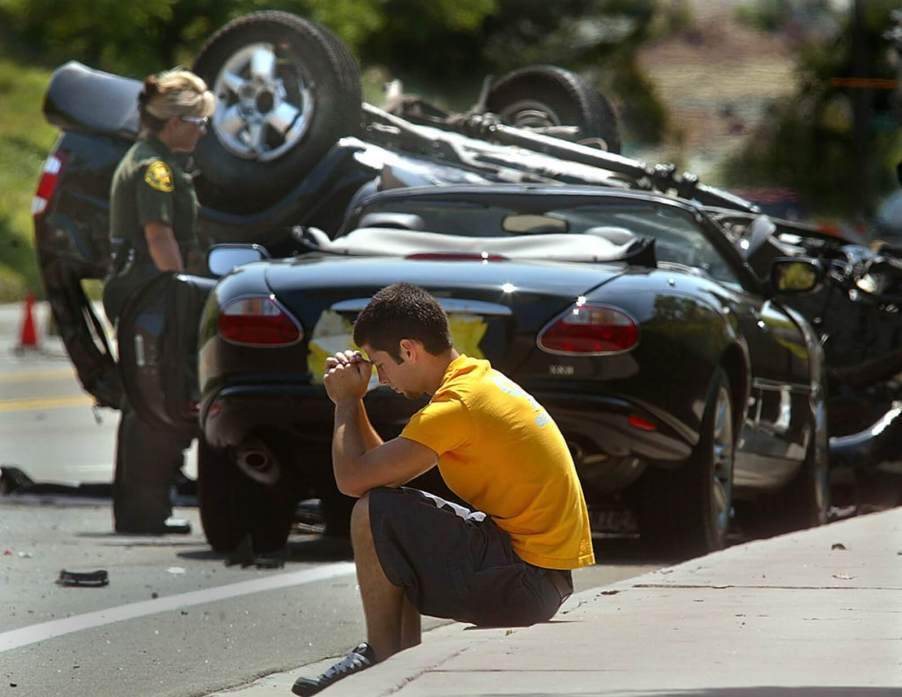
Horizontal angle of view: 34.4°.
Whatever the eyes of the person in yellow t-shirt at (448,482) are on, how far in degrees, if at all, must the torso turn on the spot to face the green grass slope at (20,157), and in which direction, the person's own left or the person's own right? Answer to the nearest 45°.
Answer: approximately 90° to the person's own right

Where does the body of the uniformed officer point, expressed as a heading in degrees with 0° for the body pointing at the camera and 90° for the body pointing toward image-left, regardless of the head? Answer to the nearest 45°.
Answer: approximately 270°

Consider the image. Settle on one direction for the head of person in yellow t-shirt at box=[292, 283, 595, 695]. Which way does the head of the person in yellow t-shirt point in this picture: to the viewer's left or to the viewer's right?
to the viewer's left

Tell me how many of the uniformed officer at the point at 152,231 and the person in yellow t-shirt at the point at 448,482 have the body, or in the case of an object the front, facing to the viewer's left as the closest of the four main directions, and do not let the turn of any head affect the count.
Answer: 1

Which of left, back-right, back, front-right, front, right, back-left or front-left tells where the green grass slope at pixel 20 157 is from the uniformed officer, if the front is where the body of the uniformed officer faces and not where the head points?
left

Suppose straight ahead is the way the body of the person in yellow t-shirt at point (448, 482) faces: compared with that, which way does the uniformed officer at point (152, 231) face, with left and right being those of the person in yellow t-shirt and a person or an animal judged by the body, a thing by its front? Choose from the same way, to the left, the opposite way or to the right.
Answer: the opposite way

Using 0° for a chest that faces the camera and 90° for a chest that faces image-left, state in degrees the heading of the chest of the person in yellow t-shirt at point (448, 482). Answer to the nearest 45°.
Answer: approximately 90°

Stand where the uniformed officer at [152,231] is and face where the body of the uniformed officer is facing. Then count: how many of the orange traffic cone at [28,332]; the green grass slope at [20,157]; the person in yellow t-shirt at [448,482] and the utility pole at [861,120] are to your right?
1
